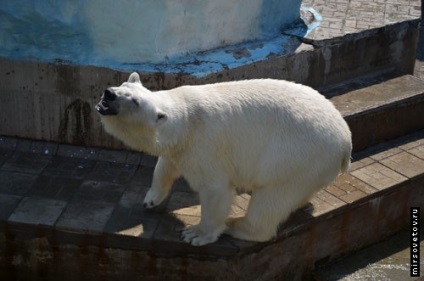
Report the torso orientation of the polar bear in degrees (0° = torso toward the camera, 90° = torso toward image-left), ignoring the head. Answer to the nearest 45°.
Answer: approximately 90°
